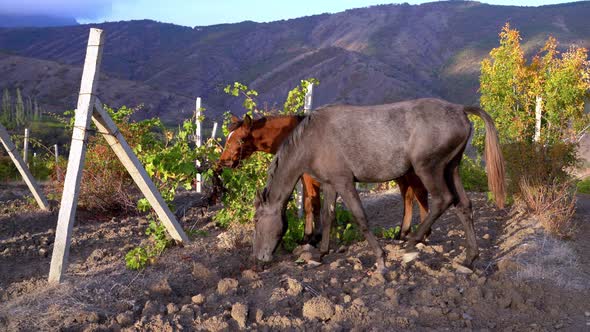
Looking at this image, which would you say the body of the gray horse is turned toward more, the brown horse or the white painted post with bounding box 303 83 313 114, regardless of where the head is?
the brown horse

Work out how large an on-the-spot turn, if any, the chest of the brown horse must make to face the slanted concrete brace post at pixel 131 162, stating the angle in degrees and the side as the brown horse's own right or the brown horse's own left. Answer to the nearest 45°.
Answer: approximately 45° to the brown horse's own left

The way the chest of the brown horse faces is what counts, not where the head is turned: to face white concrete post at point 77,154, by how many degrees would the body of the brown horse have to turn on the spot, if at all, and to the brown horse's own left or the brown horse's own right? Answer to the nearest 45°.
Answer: approximately 45° to the brown horse's own left

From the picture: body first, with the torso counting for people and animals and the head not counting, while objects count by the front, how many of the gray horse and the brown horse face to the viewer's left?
2

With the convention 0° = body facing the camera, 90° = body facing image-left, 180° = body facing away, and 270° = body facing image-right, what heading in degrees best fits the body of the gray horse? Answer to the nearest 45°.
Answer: approximately 90°

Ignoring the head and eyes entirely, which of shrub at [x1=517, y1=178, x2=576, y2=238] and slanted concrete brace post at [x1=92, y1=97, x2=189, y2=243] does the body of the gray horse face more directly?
the slanted concrete brace post

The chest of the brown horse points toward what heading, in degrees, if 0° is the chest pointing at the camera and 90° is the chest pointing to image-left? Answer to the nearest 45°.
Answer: approximately 90°

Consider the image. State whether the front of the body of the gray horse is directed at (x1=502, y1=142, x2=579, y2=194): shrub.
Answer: no

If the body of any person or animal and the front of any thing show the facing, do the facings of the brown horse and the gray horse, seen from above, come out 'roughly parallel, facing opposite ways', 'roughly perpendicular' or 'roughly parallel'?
roughly parallel

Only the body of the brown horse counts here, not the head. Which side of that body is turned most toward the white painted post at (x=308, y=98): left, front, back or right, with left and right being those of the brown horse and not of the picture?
right

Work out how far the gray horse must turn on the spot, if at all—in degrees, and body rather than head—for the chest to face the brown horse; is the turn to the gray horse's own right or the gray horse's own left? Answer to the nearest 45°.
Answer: approximately 45° to the gray horse's own right

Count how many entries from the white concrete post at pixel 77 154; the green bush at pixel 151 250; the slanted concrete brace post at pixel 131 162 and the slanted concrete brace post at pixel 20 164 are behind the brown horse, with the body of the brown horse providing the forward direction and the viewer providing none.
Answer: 0

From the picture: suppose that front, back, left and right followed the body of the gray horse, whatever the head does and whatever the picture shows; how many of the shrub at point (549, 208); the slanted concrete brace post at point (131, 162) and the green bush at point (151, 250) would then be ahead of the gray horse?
2

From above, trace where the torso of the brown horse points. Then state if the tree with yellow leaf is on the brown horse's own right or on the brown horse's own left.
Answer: on the brown horse's own right

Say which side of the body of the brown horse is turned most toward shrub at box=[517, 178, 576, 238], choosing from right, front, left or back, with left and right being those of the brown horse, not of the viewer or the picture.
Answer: back

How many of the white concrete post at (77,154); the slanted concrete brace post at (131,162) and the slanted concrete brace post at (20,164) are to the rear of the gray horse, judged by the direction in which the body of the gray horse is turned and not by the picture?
0

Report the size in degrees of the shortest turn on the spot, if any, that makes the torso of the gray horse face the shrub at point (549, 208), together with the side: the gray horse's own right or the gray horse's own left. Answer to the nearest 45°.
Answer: approximately 135° to the gray horse's own right

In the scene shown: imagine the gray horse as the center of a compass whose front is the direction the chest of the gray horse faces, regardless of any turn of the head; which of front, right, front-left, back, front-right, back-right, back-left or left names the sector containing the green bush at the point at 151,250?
front

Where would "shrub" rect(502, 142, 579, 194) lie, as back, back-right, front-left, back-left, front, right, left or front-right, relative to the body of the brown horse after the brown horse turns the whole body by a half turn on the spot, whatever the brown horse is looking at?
front-left

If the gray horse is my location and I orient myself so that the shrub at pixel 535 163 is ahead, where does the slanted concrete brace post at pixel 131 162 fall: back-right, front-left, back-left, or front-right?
back-left
